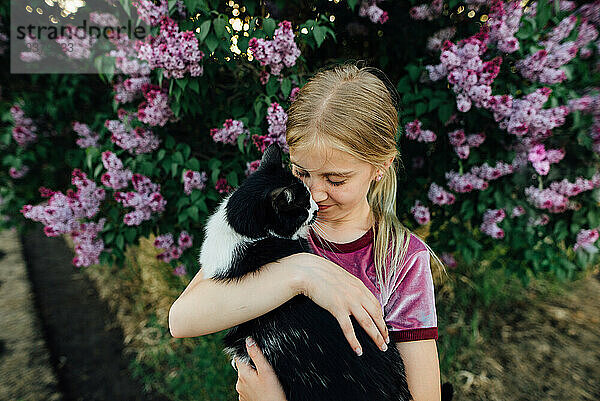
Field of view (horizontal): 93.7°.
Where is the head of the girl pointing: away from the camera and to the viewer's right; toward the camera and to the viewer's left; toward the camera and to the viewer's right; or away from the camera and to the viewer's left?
toward the camera and to the viewer's left

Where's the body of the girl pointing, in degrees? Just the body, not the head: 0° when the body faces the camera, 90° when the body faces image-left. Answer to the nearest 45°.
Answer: approximately 45°

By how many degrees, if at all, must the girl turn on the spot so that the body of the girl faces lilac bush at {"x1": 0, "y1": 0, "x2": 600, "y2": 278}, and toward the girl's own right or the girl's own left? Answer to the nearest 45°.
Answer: approximately 180°
